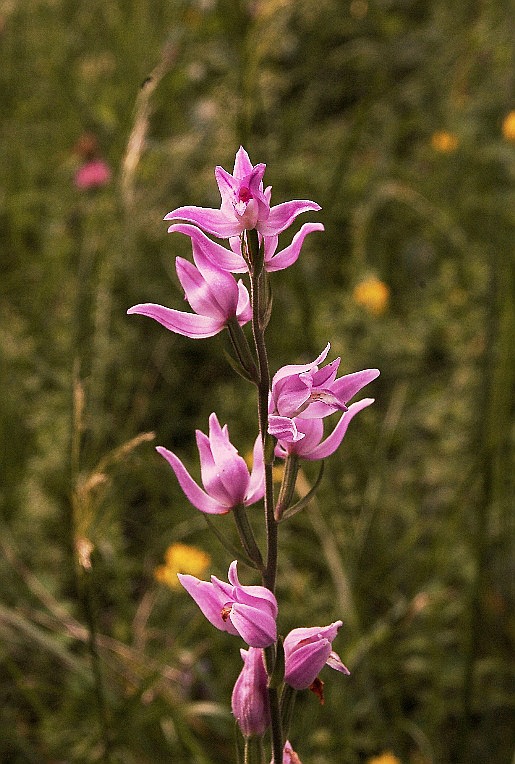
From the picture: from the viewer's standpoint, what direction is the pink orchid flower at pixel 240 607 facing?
to the viewer's left

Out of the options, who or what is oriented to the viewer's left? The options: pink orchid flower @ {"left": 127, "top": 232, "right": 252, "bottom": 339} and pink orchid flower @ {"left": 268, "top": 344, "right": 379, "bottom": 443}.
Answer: pink orchid flower @ {"left": 127, "top": 232, "right": 252, "bottom": 339}

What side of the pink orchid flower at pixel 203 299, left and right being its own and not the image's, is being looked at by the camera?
left

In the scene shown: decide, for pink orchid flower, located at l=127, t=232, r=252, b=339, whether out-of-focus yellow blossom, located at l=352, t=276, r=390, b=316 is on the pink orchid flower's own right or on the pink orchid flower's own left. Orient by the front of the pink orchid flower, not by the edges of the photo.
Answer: on the pink orchid flower's own right

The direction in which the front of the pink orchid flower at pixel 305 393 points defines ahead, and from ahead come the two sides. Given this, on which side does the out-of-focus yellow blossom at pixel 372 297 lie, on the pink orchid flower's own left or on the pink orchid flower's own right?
on the pink orchid flower's own left

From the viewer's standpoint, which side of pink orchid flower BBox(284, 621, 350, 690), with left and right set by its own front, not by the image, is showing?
right
